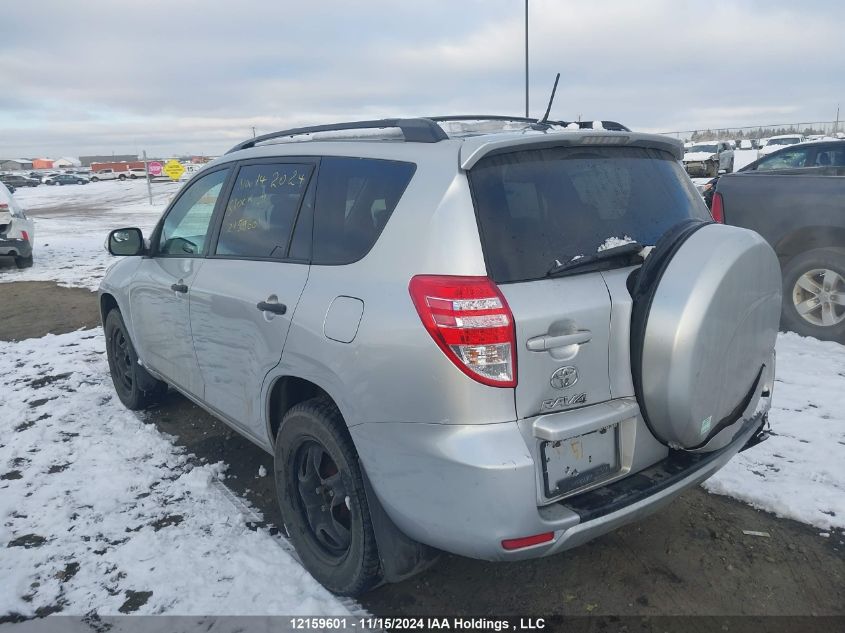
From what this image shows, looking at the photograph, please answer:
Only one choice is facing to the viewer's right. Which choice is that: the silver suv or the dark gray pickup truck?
the dark gray pickup truck

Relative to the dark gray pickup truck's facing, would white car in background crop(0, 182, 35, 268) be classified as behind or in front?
behind

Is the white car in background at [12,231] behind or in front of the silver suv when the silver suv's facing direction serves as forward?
in front

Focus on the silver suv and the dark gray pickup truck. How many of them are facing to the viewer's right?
1

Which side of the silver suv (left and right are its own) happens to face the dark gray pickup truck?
right

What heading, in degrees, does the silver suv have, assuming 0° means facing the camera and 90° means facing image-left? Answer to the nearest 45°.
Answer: approximately 135°

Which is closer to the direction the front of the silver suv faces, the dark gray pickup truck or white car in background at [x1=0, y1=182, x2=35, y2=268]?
the white car in background

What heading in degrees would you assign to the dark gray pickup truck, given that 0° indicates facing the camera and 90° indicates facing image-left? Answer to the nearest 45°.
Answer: approximately 270°
